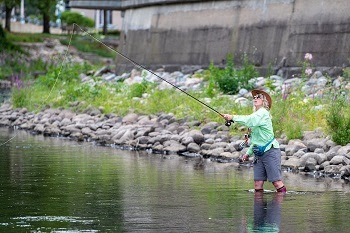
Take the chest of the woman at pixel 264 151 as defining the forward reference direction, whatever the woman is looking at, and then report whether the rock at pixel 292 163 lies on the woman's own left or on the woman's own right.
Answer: on the woman's own right

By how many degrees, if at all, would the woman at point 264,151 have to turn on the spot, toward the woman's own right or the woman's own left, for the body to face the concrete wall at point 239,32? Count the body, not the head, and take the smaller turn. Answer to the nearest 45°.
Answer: approximately 90° to the woman's own right

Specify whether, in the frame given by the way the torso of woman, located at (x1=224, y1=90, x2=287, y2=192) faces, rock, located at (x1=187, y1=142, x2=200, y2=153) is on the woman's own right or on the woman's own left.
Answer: on the woman's own right

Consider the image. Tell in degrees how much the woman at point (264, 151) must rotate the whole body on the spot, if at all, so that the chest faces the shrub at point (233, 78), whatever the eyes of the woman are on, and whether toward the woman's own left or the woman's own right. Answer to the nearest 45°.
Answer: approximately 90° to the woman's own right

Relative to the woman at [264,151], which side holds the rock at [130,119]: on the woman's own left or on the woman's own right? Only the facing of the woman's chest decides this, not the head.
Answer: on the woman's own right

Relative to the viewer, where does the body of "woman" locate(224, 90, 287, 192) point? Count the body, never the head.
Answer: to the viewer's left

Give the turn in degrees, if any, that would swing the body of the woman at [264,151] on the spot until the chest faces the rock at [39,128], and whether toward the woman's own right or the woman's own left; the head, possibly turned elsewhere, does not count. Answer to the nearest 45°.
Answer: approximately 45° to the woman's own right

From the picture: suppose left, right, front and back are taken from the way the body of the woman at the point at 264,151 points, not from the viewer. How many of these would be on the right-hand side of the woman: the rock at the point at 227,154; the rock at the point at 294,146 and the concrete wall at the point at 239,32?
3

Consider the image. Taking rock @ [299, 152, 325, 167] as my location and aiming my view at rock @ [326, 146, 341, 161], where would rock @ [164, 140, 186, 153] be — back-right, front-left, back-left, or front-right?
back-left

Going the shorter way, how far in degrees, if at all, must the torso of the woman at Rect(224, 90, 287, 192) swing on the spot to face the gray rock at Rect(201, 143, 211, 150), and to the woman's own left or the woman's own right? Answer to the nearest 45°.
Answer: approximately 90° to the woman's own right

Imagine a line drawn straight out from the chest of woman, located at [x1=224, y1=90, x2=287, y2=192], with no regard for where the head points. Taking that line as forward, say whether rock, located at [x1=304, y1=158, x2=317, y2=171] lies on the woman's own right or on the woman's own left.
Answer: on the woman's own right

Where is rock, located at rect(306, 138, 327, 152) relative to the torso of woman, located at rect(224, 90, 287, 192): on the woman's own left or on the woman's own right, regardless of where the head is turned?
on the woman's own right

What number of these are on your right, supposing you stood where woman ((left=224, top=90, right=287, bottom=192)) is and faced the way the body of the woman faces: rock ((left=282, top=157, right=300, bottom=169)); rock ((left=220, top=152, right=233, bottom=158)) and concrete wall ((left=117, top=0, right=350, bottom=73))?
3
